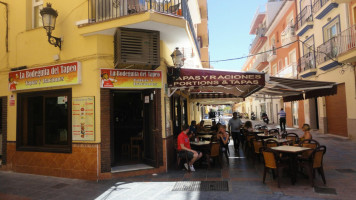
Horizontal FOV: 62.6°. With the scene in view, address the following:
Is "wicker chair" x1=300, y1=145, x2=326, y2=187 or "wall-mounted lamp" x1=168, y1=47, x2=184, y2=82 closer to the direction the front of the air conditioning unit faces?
the wicker chair

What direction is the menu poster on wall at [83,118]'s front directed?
toward the camera

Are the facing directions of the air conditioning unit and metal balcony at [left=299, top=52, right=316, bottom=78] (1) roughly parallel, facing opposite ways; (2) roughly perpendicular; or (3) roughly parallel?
roughly perpendicular

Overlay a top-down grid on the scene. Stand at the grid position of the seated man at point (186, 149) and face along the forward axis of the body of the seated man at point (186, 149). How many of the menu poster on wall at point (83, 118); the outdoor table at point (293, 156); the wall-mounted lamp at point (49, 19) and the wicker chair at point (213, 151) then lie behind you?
2

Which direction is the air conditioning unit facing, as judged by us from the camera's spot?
facing the viewer

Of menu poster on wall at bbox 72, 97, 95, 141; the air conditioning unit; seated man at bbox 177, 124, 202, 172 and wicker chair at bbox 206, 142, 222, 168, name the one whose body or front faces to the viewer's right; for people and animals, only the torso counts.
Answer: the seated man

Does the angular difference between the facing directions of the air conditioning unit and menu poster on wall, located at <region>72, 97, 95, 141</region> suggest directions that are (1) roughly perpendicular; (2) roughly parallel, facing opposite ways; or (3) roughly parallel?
roughly parallel

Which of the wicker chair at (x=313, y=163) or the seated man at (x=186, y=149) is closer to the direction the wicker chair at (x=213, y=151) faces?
the seated man

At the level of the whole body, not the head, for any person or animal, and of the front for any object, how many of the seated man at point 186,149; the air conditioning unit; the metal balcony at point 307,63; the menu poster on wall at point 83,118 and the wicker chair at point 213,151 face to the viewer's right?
1

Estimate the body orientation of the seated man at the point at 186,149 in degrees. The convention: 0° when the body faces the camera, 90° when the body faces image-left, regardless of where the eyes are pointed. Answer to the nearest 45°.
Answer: approximately 270°

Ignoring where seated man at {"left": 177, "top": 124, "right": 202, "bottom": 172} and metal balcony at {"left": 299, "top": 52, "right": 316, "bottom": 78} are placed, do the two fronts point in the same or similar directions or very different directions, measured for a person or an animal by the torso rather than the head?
very different directions

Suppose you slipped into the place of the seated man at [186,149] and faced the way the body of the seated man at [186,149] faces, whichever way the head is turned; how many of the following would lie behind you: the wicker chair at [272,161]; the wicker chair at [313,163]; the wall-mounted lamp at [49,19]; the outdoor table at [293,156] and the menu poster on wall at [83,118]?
2

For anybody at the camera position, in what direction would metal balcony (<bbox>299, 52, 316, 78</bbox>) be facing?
facing the viewer and to the left of the viewer

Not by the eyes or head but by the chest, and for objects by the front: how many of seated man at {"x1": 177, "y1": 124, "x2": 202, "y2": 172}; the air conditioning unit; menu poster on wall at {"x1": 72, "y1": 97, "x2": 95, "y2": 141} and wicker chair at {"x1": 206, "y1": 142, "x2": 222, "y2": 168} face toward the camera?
2
